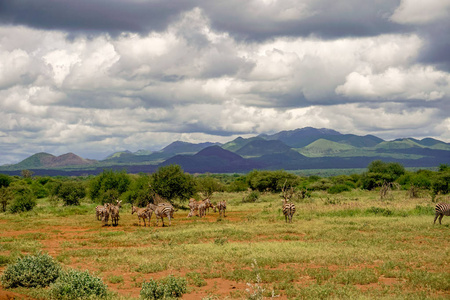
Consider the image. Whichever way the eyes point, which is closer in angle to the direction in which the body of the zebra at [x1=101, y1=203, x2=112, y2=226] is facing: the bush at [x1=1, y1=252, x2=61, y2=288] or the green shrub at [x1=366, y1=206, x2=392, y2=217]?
the bush

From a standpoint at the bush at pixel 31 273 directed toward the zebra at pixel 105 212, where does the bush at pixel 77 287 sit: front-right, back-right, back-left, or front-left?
back-right

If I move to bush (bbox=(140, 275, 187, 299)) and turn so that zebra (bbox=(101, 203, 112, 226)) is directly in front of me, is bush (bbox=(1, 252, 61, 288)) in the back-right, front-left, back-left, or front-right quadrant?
front-left

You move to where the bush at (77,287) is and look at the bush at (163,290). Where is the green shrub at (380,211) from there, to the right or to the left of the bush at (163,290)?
left

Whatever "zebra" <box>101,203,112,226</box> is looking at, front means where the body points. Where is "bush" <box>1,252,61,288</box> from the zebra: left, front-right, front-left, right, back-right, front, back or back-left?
front

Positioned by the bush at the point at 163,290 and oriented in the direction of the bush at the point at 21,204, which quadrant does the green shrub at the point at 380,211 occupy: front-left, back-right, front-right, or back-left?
front-right

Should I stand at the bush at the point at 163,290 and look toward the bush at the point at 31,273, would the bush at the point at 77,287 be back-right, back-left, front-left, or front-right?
front-left

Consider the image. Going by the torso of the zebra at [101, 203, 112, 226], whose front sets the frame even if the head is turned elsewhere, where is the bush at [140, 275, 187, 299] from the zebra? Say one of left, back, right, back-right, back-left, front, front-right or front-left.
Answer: front

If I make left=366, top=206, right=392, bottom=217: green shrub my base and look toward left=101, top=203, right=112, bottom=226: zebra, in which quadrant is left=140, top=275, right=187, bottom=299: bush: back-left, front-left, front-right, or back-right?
front-left

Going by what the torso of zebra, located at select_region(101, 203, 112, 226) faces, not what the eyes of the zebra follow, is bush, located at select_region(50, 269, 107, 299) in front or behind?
in front

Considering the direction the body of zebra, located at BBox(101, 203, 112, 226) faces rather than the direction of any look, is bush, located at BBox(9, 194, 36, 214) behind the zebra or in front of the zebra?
behind

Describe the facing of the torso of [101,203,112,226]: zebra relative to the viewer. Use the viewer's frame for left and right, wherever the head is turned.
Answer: facing the viewer
